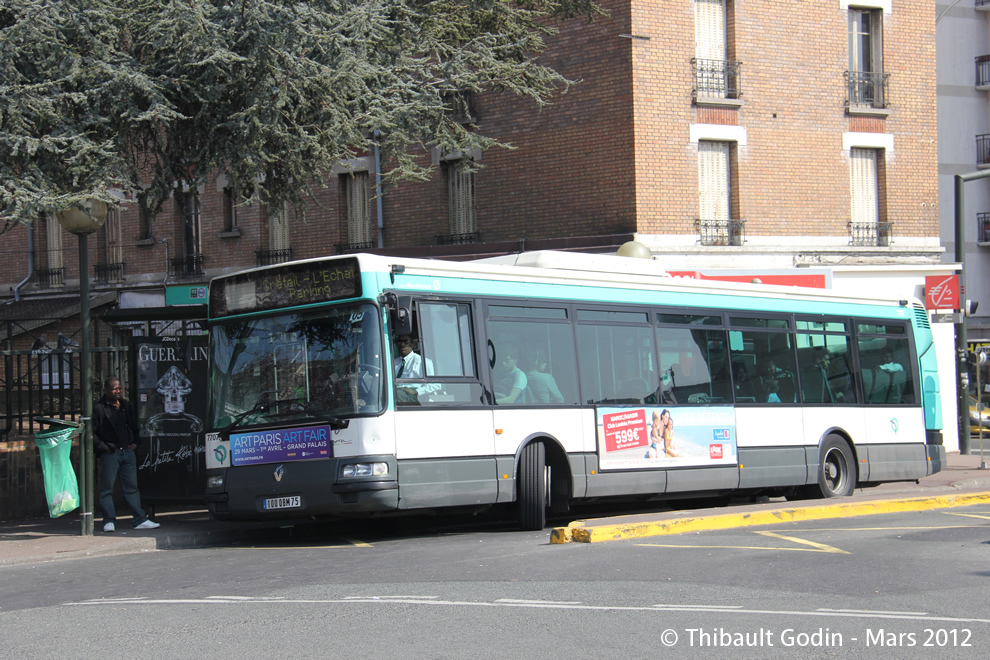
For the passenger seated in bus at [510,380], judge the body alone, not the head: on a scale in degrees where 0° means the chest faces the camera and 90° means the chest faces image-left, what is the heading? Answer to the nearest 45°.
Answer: approximately 45°

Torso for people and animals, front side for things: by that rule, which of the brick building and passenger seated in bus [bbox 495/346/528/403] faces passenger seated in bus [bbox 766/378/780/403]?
the brick building

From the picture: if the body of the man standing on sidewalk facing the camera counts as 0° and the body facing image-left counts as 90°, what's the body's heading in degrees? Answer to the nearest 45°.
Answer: approximately 315°

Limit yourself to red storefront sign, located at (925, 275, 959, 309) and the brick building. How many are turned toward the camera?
2

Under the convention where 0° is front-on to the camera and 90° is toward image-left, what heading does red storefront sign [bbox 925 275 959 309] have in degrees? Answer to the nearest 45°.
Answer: approximately 0°

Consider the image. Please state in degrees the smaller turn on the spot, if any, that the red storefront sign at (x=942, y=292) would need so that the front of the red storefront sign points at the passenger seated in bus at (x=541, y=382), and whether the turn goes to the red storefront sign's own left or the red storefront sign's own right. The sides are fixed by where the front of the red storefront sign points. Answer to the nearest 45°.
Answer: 0° — it already faces them

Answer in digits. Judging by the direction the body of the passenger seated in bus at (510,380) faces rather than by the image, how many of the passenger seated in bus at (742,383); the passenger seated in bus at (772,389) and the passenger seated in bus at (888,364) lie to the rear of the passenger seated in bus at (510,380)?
3

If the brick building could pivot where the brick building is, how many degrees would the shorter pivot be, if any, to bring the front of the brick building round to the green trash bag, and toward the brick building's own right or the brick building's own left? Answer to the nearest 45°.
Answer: approximately 45° to the brick building's own right
